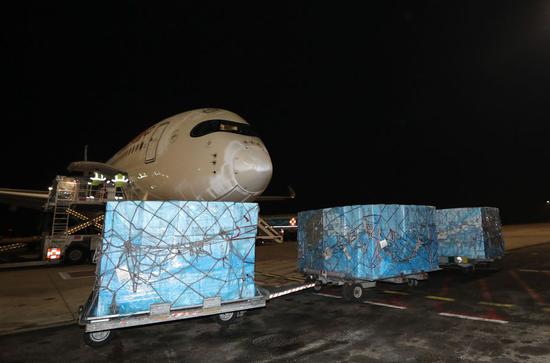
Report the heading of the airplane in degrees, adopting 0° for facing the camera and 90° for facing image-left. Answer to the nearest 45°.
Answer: approximately 315°

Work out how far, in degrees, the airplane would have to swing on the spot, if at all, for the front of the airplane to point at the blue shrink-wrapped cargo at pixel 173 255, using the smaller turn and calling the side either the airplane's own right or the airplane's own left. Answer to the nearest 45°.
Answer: approximately 45° to the airplane's own right

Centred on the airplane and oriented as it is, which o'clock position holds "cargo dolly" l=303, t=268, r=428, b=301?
The cargo dolly is roughly at 11 o'clock from the airplane.
